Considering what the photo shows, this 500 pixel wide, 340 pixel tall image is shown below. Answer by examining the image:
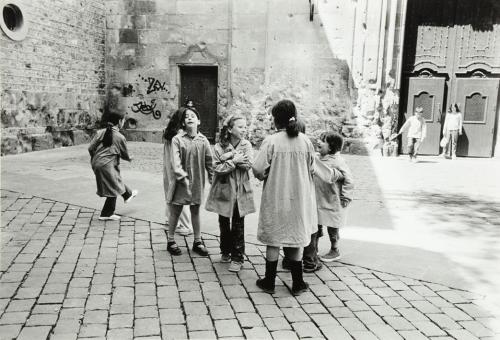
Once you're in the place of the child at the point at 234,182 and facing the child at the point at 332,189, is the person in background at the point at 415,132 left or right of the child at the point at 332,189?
left

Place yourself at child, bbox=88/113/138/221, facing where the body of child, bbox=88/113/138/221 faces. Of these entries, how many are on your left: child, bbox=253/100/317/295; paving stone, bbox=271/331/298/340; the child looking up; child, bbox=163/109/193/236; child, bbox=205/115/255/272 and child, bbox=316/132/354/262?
0

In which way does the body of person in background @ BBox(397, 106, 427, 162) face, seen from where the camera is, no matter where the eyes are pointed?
toward the camera

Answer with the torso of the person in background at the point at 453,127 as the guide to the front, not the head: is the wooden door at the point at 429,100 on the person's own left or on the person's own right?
on the person's own right

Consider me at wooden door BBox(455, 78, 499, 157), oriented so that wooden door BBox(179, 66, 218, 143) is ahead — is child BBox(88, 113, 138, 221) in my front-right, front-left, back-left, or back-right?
front-left

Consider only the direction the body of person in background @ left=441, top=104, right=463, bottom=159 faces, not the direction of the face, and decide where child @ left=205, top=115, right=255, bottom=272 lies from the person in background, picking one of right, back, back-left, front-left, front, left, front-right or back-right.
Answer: front

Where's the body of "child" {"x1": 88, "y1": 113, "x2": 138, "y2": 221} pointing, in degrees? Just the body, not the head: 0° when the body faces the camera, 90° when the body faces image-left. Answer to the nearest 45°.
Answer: approximately 225°

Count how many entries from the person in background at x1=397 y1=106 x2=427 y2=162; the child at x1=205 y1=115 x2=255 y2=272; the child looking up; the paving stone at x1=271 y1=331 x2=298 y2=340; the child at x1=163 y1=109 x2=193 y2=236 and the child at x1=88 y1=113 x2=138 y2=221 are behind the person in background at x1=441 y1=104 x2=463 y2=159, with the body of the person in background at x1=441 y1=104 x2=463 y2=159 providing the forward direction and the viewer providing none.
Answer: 0

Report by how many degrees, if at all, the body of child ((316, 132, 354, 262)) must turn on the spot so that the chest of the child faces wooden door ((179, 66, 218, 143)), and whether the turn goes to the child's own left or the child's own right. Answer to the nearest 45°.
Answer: approximately 90° to the child's own right

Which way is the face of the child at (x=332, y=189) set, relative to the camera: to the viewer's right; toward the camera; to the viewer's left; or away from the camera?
to the viewer's left

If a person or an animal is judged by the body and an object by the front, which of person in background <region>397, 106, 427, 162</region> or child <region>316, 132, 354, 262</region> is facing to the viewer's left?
the child

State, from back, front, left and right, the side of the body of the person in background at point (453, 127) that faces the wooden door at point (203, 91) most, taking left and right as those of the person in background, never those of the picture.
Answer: right

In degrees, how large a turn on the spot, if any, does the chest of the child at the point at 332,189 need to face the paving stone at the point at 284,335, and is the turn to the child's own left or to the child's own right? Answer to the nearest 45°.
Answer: approximately 90° to the child's own left

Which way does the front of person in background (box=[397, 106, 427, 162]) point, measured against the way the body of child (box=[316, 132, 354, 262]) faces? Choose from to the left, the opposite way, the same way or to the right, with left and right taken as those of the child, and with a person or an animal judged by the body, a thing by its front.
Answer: to the left

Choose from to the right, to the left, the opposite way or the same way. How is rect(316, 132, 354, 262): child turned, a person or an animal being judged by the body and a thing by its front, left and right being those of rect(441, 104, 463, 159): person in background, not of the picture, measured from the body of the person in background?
to the right

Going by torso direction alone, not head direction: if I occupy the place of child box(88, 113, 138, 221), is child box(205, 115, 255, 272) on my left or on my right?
on my right

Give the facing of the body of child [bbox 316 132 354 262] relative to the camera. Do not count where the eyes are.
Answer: to the viewer's left

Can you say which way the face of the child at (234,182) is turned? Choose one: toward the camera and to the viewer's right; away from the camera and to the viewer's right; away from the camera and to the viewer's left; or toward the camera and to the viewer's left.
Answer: toward the camera and to the viewer's right

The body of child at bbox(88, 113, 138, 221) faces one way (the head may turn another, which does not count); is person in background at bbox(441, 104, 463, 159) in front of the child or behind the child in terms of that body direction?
in front

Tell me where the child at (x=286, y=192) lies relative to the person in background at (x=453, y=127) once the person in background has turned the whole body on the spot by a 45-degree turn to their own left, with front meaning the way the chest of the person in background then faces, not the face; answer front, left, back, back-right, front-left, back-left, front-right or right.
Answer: front-right

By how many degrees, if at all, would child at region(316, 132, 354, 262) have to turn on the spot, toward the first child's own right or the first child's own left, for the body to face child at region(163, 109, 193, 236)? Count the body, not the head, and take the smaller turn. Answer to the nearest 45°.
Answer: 0° — they already face them

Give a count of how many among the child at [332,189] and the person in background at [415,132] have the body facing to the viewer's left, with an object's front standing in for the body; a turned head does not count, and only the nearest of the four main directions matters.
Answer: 1
